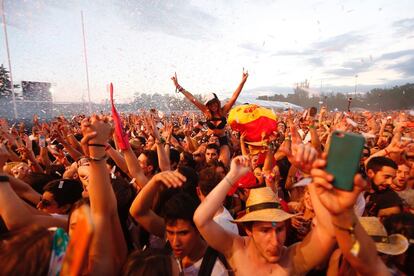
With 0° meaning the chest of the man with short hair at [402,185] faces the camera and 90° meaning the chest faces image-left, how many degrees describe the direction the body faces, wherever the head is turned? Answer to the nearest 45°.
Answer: approximately 45°

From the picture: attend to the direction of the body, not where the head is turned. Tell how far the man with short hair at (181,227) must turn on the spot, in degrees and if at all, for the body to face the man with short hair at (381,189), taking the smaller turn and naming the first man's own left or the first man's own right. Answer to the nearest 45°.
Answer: approximately 135° to the first man's own left

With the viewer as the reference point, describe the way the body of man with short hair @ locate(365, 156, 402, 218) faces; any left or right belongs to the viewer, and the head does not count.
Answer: facing the viewer and to the right of the viewer

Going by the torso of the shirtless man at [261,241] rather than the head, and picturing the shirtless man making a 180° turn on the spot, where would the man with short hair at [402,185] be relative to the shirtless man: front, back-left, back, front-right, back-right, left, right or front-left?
front-right

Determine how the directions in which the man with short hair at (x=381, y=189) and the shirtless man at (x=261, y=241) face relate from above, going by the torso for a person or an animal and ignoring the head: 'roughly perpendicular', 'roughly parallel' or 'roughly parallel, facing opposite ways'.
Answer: roughly parallel

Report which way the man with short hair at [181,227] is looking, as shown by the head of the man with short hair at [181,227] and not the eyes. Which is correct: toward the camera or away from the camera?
toward the camera

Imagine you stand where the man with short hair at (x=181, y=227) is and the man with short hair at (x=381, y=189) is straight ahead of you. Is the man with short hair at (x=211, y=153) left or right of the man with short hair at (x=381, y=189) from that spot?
left

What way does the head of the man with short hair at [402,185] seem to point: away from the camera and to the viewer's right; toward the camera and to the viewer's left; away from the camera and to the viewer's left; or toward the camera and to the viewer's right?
toward the camera and to the viewer's left

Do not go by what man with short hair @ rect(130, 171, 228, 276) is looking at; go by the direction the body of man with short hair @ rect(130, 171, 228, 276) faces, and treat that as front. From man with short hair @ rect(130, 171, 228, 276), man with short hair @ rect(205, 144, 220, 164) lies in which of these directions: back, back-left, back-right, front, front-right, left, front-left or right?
back-right

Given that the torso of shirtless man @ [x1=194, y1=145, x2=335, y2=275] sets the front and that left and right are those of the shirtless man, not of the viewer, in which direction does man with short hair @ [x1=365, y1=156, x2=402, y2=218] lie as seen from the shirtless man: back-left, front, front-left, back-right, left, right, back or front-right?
back-left

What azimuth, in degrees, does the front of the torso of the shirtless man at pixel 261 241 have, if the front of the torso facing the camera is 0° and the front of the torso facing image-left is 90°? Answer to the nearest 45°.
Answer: approximately 0°
